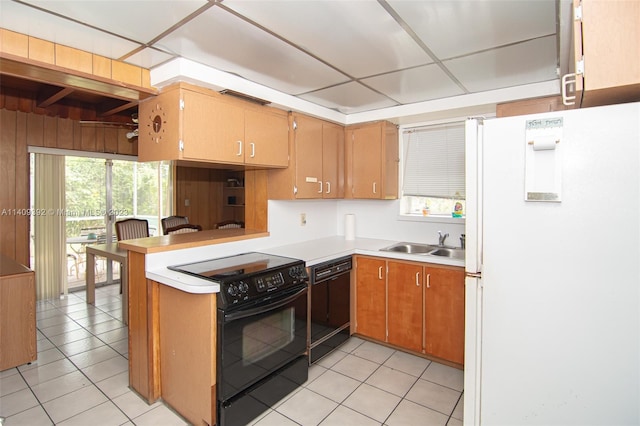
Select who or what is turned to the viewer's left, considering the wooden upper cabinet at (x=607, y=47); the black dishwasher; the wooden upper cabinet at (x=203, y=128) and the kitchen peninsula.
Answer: the wooden upper cabinet at (x=607, y=47)

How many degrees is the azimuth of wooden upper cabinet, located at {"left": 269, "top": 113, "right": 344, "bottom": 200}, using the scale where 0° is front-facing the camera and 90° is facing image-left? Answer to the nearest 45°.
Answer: approximately 315°

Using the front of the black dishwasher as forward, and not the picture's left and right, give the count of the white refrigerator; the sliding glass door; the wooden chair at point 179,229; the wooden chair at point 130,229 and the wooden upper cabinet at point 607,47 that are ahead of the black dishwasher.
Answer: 2

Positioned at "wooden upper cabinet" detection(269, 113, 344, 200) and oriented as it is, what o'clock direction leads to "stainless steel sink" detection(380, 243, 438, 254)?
The stainless steel sink is roughly at 10 o'clock from the wooden upper cabinet.

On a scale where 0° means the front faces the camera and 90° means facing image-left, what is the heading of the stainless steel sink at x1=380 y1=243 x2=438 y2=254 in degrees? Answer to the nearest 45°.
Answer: approximately 45°

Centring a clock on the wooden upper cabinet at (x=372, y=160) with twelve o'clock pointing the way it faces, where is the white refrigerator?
The white refrigerator is roughly at 10 o'clock from the wooden upper cabinet.

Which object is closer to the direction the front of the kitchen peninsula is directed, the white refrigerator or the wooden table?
the white refrigerator
